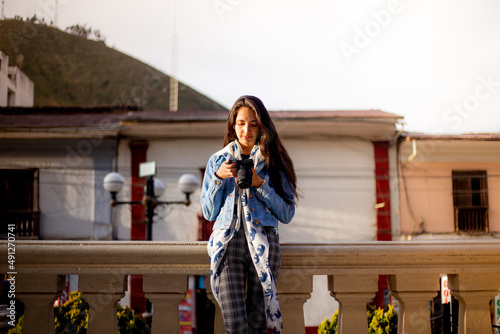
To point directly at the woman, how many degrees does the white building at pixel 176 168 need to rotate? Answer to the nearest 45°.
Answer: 0° — it already faces them

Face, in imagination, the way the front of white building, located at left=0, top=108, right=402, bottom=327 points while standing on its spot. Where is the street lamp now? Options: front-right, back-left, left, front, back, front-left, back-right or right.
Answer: front

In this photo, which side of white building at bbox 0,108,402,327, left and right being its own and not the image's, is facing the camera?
front

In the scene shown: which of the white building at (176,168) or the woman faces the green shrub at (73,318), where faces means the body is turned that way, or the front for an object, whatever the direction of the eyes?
the white building

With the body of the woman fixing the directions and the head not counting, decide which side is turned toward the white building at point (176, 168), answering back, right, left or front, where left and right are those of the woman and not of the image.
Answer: back

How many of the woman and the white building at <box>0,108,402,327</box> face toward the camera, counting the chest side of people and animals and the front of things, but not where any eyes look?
2

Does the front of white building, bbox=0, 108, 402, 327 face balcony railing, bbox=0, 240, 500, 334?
yes

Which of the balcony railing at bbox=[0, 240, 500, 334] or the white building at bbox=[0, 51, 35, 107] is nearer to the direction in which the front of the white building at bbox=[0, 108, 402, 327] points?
the balcony railing

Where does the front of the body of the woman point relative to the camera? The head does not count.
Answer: toward the camera
